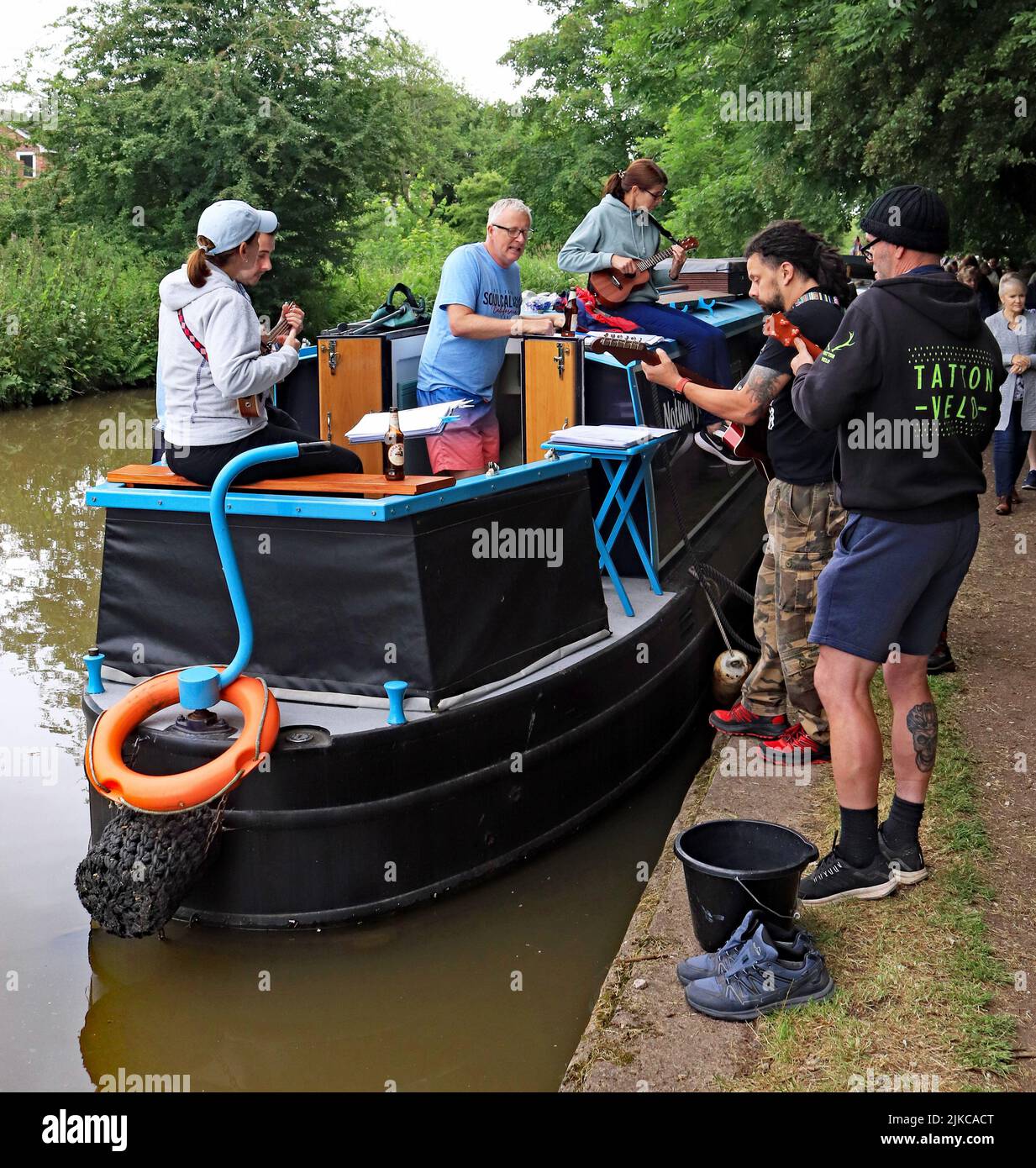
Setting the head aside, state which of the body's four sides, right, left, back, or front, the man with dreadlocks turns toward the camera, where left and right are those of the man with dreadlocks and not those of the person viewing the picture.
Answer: left

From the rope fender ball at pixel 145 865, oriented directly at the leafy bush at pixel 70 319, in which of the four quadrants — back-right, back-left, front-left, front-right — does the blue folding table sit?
front-right

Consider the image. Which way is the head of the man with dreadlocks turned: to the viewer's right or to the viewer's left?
to the viewer's left

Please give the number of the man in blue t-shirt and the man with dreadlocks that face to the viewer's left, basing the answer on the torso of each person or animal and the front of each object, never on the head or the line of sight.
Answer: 1

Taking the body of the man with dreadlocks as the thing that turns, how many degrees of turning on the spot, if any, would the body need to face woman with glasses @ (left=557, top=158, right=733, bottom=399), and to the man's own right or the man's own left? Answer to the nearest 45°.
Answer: approximately 90° to the man's own right

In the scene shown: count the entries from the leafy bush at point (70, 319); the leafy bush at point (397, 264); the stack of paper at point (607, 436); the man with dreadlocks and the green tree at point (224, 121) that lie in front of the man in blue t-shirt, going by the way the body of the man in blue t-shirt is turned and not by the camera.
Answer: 2

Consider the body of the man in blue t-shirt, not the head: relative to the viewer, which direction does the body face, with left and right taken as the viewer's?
facing the viewer and to the right of the viewer

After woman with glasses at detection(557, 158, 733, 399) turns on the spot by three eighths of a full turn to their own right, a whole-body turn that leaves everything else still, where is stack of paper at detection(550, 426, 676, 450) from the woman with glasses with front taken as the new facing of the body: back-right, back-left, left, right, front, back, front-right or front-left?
left

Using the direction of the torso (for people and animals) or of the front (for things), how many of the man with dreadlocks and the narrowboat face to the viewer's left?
1

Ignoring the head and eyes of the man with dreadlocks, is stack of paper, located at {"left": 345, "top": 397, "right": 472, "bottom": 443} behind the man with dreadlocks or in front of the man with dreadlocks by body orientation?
in front

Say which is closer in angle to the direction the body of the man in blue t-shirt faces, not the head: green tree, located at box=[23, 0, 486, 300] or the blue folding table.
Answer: the blue folding table

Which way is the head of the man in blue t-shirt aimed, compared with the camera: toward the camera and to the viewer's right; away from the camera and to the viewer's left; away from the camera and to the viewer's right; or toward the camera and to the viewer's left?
toward the camera and to the viewer's right
